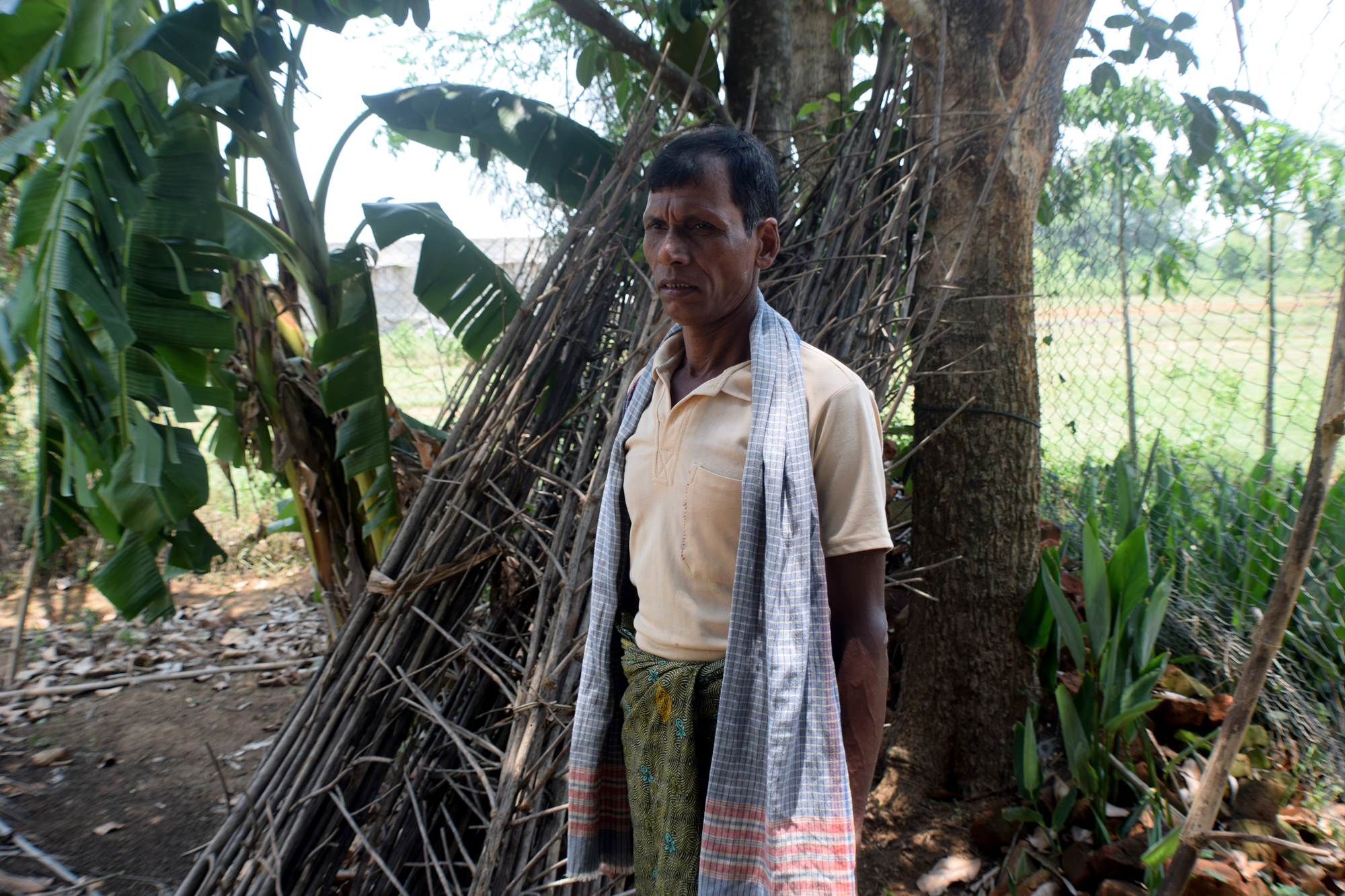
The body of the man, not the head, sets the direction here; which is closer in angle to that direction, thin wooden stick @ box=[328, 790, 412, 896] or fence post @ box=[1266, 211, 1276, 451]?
the thin wooden stick

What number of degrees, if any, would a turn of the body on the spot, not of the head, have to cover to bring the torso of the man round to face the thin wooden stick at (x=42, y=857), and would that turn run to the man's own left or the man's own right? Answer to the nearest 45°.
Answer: approximately 90° to the man's own right

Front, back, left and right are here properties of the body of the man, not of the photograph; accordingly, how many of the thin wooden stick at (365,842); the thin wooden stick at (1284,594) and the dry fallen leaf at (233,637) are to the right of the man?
2

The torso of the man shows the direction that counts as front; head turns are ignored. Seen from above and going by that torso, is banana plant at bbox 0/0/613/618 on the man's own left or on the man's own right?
on the man's own right

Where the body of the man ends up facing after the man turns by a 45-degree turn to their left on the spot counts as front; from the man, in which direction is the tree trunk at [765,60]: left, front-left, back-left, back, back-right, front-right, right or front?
back

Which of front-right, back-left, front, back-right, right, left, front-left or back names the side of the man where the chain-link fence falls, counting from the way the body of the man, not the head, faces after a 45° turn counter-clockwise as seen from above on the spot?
back-left

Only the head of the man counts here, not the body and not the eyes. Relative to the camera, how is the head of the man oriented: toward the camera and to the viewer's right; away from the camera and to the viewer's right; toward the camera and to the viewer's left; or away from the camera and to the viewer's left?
toward the camera and to the viewer's left

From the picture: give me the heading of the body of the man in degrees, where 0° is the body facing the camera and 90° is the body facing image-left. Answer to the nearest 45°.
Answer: approximately 45°

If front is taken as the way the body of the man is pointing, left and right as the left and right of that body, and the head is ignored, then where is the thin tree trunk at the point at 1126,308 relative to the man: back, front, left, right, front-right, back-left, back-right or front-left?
back

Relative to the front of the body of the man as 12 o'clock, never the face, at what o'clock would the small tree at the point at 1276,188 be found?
The small tree is roughly at 6 o'clock from the man.

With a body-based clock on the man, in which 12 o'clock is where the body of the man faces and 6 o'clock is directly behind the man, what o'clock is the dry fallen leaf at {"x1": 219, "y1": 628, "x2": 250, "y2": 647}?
The dry fallen leaf is roughly at 3 o'clock from the man.

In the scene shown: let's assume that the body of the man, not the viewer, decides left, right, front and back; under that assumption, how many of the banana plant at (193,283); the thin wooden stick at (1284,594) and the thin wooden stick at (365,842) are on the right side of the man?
2

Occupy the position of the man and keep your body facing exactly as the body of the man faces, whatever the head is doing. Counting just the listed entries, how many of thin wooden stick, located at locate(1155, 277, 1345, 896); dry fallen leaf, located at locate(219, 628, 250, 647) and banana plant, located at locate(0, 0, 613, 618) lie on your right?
2
